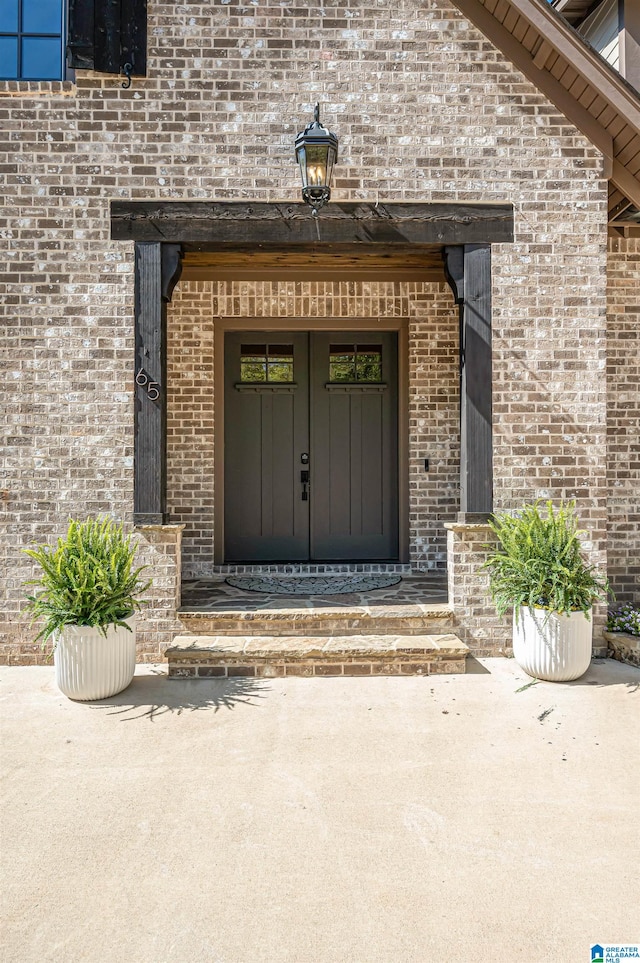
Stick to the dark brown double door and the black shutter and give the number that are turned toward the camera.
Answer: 2

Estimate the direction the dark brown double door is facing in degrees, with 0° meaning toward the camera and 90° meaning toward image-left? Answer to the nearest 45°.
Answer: approximately 0°

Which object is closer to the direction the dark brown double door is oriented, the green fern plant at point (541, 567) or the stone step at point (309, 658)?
the stone step

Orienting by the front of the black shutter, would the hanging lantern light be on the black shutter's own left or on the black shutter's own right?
on the black shutter's own left

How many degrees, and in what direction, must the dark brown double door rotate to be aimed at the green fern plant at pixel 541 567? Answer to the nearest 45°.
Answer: approximately 45° to its left

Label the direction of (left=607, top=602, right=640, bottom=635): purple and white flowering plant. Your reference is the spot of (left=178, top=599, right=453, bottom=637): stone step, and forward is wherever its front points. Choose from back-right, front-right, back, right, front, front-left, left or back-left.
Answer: left

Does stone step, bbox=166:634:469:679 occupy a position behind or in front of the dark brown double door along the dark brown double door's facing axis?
in front

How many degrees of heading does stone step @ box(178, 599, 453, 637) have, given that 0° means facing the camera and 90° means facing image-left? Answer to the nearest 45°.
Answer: approximately 0°

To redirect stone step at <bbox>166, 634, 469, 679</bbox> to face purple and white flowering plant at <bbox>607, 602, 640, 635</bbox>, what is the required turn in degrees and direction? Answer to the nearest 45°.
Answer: approximately 90° to its left

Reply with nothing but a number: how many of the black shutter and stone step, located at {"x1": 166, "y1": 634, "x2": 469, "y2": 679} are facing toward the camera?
2
